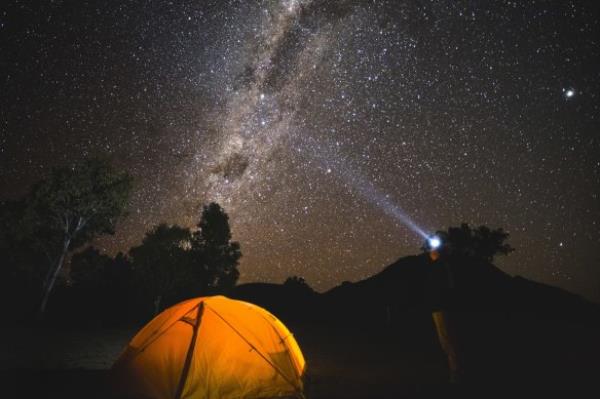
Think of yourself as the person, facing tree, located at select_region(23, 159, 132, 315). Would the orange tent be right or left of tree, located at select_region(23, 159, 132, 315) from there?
left

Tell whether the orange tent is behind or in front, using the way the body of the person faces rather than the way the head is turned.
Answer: in front

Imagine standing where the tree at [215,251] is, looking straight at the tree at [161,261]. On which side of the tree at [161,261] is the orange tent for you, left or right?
left

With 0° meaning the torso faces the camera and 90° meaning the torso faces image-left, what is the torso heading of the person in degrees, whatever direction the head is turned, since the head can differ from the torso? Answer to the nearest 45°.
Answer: approximately 90°

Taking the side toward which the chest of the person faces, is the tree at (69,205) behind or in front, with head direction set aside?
in front

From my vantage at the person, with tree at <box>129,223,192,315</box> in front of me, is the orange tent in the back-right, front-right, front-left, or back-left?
front-left

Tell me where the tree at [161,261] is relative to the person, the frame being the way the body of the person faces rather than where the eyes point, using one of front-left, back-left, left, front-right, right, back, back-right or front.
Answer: front-right

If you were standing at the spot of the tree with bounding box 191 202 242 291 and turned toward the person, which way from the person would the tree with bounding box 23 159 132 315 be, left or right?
right
